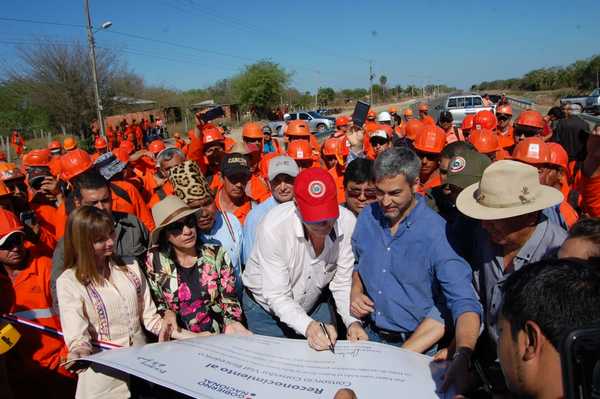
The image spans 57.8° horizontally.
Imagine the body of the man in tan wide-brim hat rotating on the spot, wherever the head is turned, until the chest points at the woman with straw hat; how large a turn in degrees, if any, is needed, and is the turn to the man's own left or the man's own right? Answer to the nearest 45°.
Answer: approximately 45° to the man's own right

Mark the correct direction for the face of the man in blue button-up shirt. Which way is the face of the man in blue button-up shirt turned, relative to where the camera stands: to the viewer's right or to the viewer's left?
to the viewer's left

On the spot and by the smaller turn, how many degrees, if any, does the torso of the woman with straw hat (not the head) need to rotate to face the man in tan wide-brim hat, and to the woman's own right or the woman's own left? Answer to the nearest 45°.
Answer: approximately 45° to the woman's own left

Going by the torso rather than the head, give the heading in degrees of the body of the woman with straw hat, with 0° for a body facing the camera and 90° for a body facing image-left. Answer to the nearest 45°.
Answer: approximately 0°

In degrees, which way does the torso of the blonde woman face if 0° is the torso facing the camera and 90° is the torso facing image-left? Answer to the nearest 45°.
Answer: approximately 315°
